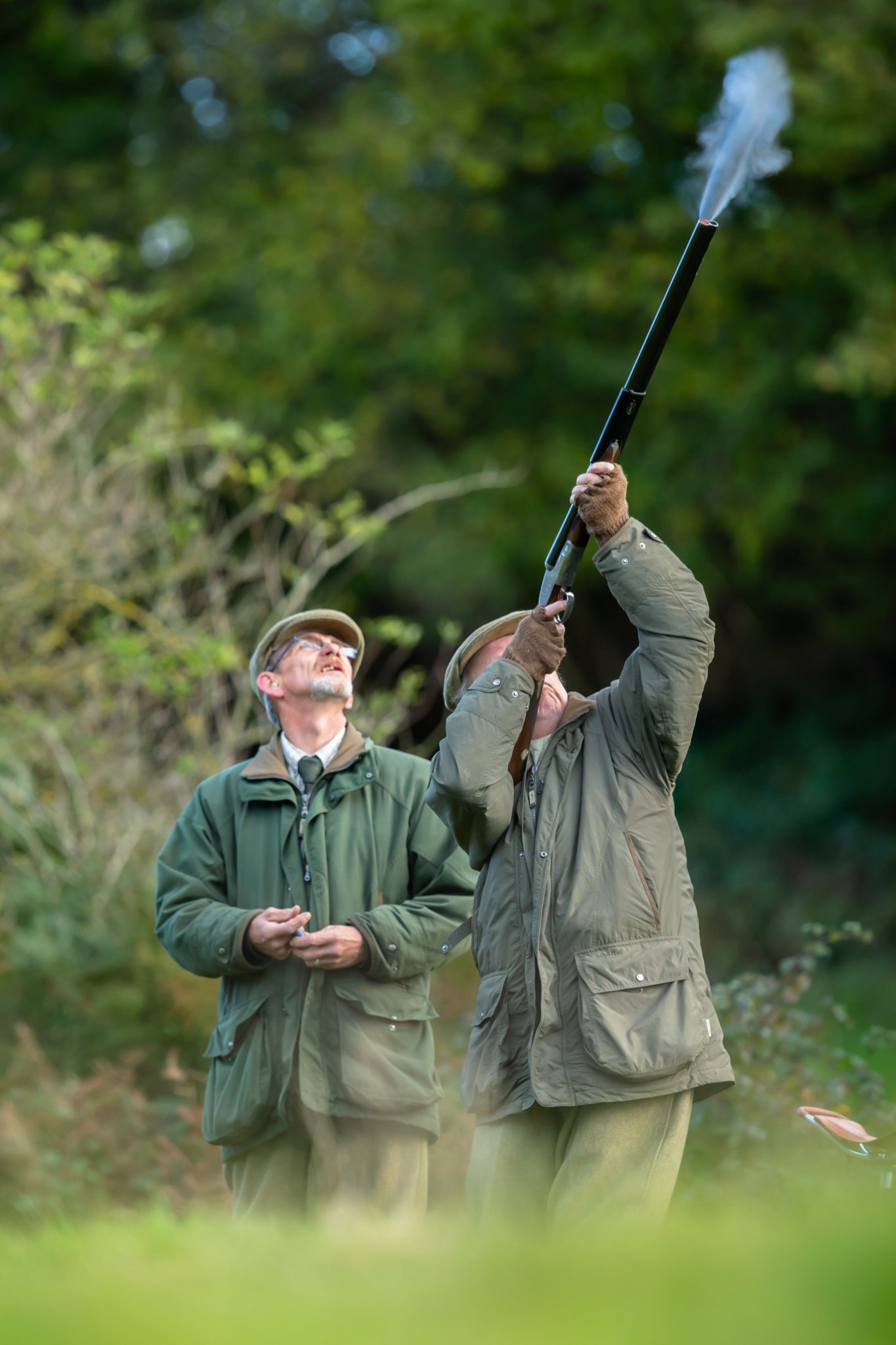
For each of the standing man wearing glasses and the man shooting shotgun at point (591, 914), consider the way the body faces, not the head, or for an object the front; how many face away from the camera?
0

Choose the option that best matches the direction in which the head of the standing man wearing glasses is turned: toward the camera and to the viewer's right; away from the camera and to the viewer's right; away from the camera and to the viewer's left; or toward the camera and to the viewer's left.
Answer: toward the camera and to the viewer's right

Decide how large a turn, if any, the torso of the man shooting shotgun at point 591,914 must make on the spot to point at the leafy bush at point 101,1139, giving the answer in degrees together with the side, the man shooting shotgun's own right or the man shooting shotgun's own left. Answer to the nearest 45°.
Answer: approximately 90° to the man shooting shotgun's own right

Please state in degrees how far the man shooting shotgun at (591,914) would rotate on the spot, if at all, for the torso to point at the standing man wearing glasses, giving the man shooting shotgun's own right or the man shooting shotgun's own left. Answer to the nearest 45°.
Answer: approximately 90° to the man shooting shotgun's own right

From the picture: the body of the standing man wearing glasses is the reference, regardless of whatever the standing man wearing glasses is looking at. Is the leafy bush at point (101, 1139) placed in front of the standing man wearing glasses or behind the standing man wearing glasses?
behind

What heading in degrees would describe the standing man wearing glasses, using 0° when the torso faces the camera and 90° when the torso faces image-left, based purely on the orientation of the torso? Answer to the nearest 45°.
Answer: approximately 0°

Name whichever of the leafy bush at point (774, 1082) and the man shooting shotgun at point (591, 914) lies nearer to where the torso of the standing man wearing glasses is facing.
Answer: the man shooting shotgun

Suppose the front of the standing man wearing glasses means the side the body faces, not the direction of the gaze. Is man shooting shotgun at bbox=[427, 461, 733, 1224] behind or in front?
in front
